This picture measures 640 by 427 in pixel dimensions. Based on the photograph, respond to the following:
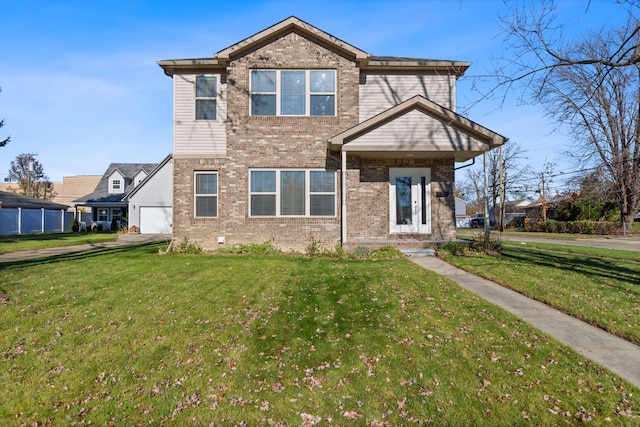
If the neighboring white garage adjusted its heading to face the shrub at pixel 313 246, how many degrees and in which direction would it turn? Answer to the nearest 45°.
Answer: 0° — it already faces it

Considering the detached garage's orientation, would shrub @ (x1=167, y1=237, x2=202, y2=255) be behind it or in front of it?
in front

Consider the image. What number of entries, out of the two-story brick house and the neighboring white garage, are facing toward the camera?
2

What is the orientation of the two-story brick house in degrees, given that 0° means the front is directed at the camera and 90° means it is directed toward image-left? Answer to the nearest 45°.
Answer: approximately 0°

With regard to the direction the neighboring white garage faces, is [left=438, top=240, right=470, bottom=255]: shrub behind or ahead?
ahead

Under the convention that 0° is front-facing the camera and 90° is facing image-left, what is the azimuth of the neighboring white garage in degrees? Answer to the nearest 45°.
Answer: approximately 0°

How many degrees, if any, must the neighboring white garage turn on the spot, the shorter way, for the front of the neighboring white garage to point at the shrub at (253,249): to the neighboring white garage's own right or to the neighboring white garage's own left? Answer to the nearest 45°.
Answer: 0° — it already faces it

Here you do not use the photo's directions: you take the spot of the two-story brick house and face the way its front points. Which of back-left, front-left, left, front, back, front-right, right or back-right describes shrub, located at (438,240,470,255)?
left

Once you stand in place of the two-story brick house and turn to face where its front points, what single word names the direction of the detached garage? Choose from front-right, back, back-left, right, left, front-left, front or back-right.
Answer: back-right

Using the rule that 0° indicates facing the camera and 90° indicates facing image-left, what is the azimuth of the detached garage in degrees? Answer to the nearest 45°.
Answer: approximately 315°
